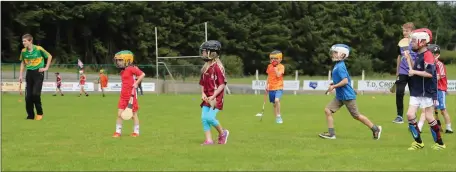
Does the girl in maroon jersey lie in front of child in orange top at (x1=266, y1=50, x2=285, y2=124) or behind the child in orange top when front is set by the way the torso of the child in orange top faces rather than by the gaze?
in front

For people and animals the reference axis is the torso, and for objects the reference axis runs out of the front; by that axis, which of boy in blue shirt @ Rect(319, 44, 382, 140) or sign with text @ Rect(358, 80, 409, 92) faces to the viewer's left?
the boy in blue shirt

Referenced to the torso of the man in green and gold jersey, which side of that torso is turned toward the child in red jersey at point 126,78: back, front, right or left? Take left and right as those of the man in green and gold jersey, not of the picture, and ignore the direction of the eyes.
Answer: left

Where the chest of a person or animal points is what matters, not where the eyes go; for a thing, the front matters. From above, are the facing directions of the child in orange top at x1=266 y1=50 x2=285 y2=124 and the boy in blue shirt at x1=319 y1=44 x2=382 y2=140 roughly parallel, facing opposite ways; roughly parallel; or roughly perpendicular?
roughly perpendicular

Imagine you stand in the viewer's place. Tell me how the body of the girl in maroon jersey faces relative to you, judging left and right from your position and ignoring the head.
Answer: facing the viewer and to the left of the viewer

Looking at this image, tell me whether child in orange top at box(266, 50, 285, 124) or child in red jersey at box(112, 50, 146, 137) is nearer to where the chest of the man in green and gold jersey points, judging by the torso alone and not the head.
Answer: the child in red jersey

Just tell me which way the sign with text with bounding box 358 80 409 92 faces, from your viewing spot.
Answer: facing the viewer

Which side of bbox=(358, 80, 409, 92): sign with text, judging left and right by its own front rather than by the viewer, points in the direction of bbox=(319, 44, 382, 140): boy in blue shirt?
front

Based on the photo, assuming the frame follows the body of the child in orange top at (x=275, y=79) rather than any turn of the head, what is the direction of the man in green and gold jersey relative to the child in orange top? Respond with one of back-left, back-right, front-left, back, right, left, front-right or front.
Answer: right

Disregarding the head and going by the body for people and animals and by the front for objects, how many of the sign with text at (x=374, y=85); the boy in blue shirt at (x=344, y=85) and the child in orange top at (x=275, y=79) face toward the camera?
2

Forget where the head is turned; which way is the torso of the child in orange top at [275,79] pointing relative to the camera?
toward the camera

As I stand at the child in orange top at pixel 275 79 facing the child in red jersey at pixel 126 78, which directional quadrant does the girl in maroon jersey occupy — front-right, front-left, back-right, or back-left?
front-left
